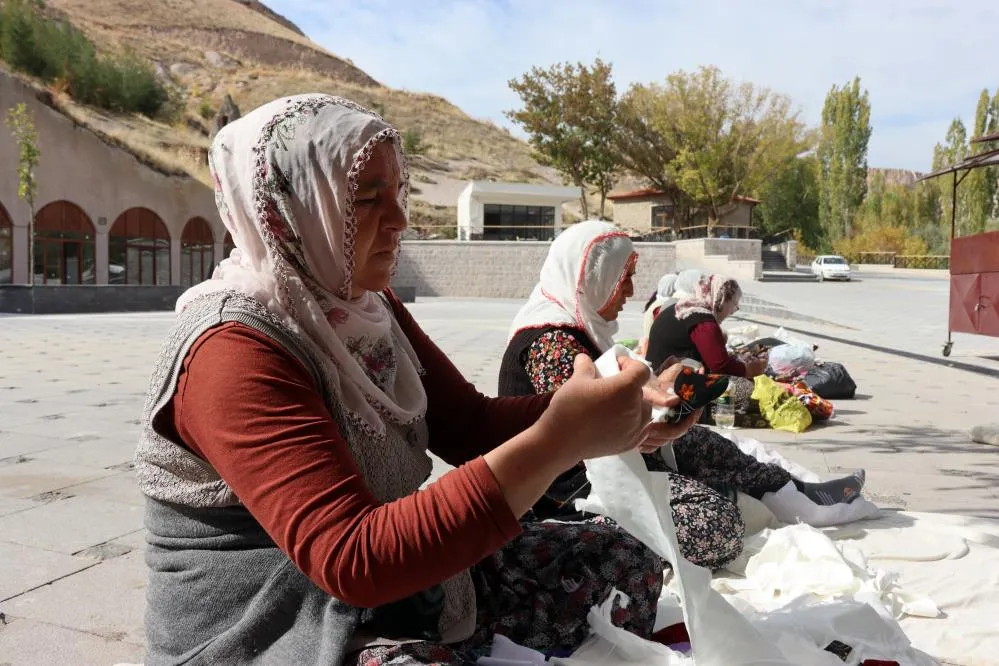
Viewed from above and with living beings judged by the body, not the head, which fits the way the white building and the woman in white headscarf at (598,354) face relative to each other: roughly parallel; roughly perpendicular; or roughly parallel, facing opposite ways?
roughly perpendicular

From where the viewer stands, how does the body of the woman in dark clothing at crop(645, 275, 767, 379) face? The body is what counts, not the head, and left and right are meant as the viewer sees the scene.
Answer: facing to the right of the viewer

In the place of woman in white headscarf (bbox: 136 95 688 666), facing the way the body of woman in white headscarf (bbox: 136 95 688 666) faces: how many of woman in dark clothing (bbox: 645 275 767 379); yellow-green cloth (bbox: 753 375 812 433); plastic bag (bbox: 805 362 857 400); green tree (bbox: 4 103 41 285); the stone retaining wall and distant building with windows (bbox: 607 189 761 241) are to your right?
0

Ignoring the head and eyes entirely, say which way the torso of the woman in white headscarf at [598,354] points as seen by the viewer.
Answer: to the viewer's right

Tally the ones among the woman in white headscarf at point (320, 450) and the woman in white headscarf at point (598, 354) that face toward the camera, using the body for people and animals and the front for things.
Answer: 0

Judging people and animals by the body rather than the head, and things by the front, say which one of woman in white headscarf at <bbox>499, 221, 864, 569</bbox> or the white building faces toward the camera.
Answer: the white building

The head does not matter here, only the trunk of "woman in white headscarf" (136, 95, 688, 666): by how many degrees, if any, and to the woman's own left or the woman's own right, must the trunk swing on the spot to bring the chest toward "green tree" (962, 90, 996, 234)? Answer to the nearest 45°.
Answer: approximately 45° to the woman's own left

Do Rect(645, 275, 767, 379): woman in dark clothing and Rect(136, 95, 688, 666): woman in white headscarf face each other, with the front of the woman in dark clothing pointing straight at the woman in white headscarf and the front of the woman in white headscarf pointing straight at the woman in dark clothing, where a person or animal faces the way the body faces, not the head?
no

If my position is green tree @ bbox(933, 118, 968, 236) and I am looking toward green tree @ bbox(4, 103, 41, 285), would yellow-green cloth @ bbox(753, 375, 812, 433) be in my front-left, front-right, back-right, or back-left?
front-left

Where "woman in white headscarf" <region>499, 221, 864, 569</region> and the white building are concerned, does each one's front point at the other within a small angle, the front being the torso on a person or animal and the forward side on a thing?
no

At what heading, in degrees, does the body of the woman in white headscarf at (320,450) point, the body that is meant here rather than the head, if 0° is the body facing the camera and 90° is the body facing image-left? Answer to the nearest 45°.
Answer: approximately 270°

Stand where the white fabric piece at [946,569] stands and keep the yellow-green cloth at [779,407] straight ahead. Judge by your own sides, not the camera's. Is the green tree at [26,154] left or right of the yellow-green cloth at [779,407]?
left

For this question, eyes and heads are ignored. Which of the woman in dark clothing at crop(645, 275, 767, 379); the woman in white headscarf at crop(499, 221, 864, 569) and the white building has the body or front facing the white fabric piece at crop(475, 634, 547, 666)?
the white building

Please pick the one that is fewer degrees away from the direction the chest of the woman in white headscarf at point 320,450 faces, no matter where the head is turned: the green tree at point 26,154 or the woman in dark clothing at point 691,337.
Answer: the woman in dark clothing

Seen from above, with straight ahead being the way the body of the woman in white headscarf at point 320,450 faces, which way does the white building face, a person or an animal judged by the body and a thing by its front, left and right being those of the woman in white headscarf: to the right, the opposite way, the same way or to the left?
to the right

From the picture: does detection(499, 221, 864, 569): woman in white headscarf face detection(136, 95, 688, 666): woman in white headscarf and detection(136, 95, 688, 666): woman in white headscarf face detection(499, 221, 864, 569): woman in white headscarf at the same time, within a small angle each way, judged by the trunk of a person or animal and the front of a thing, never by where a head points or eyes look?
no
